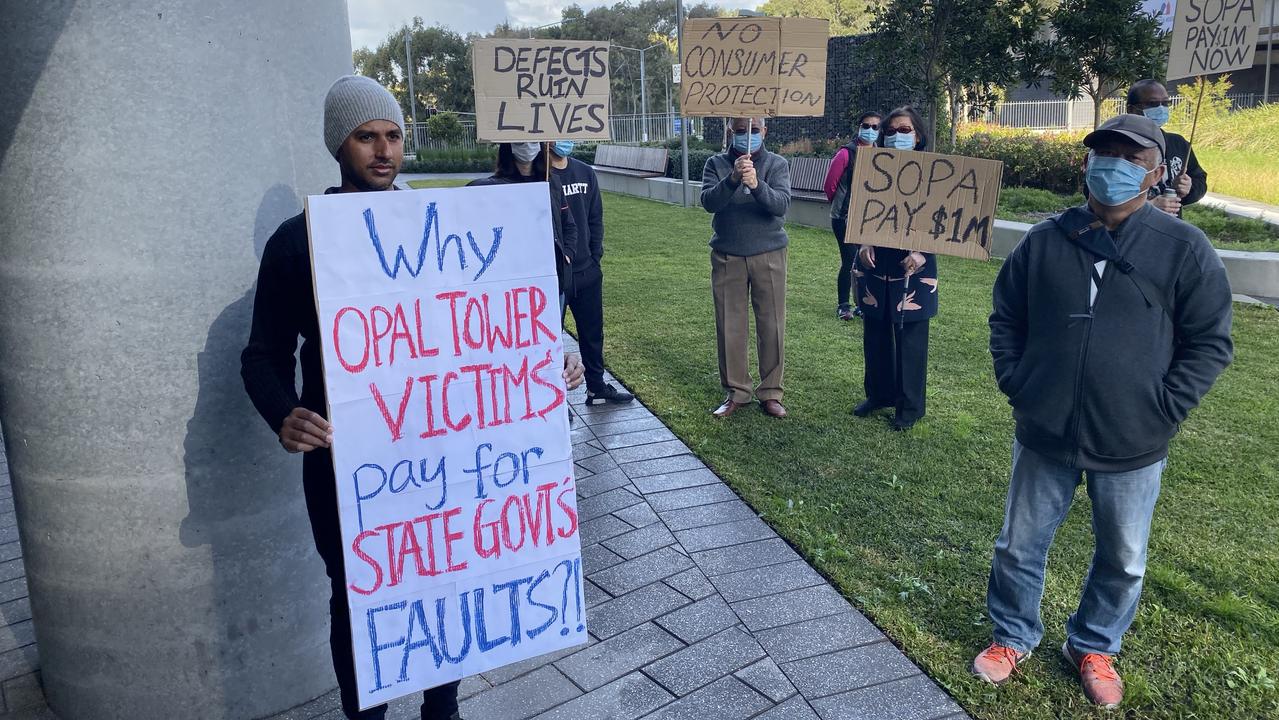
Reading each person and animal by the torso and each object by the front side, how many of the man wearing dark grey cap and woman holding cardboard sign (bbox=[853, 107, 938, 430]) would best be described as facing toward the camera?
2

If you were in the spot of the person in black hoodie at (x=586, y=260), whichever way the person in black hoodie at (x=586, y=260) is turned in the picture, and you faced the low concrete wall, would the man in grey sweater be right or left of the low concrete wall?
right

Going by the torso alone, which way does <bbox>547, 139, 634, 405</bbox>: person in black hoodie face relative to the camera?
toward the camera

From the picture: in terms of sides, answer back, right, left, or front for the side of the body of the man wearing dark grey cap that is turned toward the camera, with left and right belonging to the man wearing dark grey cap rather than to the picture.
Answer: front

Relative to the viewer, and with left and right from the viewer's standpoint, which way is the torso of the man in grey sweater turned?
facing the viewer

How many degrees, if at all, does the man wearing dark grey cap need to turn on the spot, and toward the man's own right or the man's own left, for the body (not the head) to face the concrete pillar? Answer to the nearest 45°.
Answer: approximately 45° to the man's own right

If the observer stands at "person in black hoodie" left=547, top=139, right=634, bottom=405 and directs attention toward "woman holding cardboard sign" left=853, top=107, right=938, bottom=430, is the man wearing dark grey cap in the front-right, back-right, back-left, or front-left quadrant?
front-right

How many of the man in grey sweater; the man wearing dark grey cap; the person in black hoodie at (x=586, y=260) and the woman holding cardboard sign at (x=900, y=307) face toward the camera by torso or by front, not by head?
4

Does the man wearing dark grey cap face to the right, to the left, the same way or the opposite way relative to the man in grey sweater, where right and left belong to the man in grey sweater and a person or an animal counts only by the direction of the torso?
the same way

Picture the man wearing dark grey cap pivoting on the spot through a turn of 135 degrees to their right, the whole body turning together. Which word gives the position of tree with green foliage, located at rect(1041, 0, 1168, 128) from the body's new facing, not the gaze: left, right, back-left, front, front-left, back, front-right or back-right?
front-right

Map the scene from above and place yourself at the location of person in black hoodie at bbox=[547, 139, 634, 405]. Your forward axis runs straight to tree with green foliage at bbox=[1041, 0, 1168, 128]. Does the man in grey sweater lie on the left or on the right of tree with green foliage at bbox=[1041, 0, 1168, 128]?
right

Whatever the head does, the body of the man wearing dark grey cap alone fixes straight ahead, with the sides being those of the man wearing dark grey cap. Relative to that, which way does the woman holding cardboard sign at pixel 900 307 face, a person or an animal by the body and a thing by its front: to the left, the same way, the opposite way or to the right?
the same way

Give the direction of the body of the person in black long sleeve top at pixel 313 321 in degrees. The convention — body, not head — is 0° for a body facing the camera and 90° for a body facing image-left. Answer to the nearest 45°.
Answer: approximately 315°

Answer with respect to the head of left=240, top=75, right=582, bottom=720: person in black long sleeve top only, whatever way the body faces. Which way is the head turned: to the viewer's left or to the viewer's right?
to the viewer's right

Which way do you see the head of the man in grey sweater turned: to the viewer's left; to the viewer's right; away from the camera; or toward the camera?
toward the camera

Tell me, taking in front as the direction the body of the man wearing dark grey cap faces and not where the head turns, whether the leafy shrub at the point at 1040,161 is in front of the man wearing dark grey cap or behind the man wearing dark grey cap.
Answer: behind
